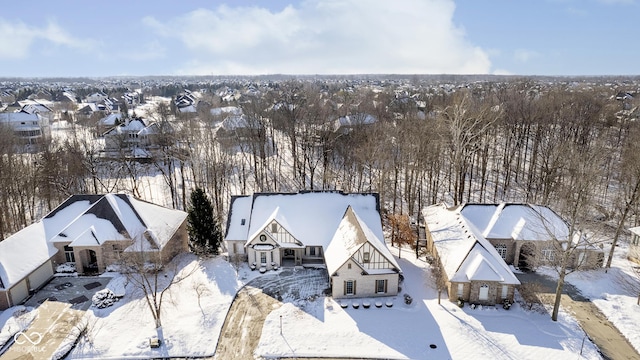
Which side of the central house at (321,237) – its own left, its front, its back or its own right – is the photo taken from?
front

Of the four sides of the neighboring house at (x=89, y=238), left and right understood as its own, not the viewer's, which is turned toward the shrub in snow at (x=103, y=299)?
front

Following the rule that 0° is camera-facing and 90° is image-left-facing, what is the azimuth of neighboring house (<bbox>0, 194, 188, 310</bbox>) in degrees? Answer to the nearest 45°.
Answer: approximately 0°

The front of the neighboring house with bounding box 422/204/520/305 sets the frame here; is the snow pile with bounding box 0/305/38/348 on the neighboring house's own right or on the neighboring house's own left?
on the neighboring house's own right

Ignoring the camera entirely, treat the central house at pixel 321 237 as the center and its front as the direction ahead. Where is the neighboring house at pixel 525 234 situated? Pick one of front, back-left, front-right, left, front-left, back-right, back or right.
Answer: left

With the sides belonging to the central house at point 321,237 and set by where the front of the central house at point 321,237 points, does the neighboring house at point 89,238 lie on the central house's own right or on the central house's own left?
on the central house's own right

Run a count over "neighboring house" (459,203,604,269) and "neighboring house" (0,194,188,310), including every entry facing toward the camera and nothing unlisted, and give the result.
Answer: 2

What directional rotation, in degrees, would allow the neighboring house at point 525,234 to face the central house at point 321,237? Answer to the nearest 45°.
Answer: approximately 45° to its right

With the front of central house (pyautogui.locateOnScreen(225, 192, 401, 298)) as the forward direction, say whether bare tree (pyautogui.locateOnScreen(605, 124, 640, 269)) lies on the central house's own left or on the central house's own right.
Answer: on the central house's own left

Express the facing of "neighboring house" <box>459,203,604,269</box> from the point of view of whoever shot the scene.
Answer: facing the viewer
